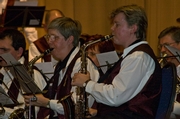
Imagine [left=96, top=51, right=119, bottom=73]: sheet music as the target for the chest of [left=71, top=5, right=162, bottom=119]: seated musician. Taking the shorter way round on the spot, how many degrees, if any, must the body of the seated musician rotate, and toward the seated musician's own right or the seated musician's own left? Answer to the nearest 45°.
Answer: approximately 90° to the seated musician's own right

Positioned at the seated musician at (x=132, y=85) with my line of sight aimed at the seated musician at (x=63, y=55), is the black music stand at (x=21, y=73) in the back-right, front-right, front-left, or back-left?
front-left

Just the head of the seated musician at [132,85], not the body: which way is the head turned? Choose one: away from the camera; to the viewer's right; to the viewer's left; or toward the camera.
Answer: to the viewer's left

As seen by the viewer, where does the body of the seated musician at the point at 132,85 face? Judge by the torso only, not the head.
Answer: to the viewer's left

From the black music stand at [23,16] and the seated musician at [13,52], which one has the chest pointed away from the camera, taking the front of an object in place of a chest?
the black music stand

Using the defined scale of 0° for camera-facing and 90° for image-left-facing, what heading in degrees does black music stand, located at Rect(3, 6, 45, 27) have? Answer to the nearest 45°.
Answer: approximately 180°

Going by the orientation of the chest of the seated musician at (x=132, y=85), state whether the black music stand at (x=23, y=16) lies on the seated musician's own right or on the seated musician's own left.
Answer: on the seated musician's own right

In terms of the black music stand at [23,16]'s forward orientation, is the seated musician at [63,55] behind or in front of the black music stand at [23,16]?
behind

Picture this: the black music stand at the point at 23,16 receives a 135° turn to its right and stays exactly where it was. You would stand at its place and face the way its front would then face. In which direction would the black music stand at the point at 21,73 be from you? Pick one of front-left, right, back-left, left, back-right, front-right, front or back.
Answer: front-right
